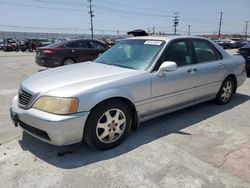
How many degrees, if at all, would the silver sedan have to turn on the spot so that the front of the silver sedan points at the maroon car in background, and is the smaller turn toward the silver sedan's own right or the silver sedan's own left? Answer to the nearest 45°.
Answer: approximately 135° to the silver sedan's own right

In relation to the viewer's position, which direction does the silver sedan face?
facing the viewer and to the left of the viewer
